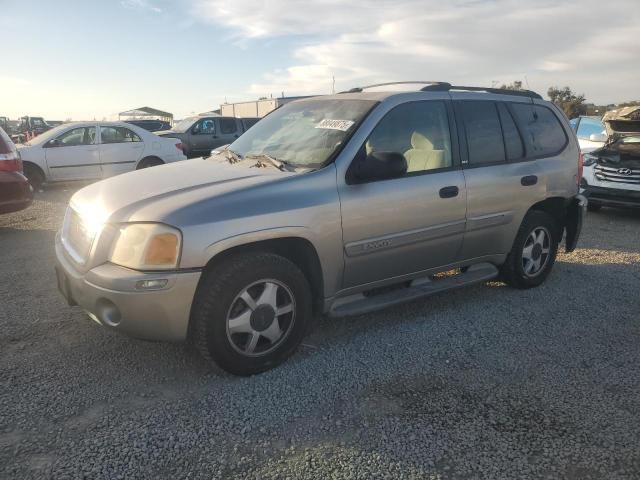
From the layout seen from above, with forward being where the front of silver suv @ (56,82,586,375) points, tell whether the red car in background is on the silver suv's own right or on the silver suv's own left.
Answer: on the silver suv's own right

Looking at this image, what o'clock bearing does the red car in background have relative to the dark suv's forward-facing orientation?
The red car in background is roughly at 11 o'clock from the dark suv.

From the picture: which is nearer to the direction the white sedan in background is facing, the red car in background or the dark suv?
the red car in background

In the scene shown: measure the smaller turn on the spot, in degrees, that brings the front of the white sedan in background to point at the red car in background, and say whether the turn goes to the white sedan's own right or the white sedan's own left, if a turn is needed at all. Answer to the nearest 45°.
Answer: approximately 90° to the white sedan's own left

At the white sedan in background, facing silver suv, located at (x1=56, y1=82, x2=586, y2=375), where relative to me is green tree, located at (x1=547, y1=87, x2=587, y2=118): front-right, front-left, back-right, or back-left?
back-left

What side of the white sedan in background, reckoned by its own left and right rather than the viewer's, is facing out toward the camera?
left

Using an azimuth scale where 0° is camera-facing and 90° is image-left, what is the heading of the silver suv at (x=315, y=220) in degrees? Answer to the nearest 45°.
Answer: approximately 45°

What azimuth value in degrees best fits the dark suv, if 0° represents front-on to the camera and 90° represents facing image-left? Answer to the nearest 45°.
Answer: approximately 45°

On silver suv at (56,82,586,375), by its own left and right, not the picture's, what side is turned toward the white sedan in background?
right
